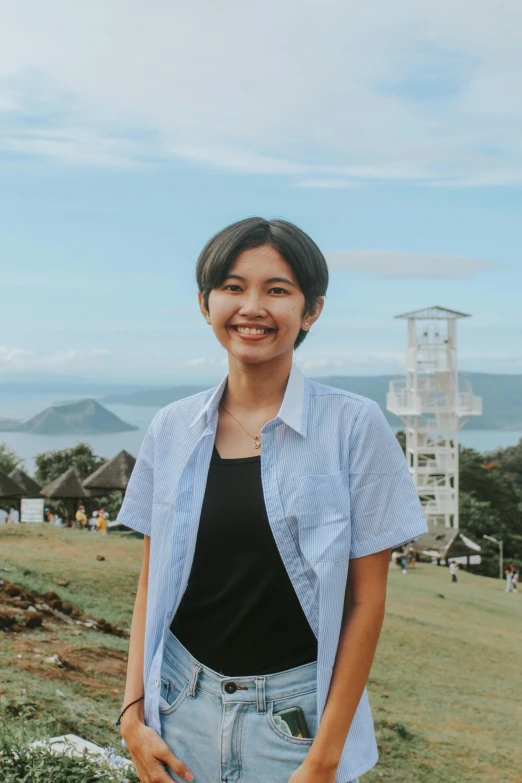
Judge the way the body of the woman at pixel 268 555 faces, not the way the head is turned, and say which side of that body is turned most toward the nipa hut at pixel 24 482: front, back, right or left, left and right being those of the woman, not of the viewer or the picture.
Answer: back

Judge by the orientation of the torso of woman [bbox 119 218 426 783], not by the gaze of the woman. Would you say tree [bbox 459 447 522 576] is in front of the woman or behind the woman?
behind

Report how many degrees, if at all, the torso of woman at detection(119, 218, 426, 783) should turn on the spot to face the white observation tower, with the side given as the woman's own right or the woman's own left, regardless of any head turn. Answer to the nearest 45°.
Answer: approximately 180°

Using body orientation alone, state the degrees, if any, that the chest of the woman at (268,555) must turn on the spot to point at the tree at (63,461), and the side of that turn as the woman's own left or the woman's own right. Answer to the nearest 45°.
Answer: approximately 180°

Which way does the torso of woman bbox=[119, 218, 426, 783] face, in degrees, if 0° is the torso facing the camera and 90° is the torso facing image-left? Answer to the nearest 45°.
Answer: approximately 0°

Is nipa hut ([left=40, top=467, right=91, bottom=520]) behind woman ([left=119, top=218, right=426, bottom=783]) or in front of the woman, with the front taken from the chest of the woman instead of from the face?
behind

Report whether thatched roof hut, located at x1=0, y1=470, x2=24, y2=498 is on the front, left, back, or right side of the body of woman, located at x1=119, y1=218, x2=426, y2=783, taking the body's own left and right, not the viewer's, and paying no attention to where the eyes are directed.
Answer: back
